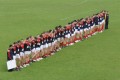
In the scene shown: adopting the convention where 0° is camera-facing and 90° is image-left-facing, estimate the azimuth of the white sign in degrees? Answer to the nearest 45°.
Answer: approximately 0°
